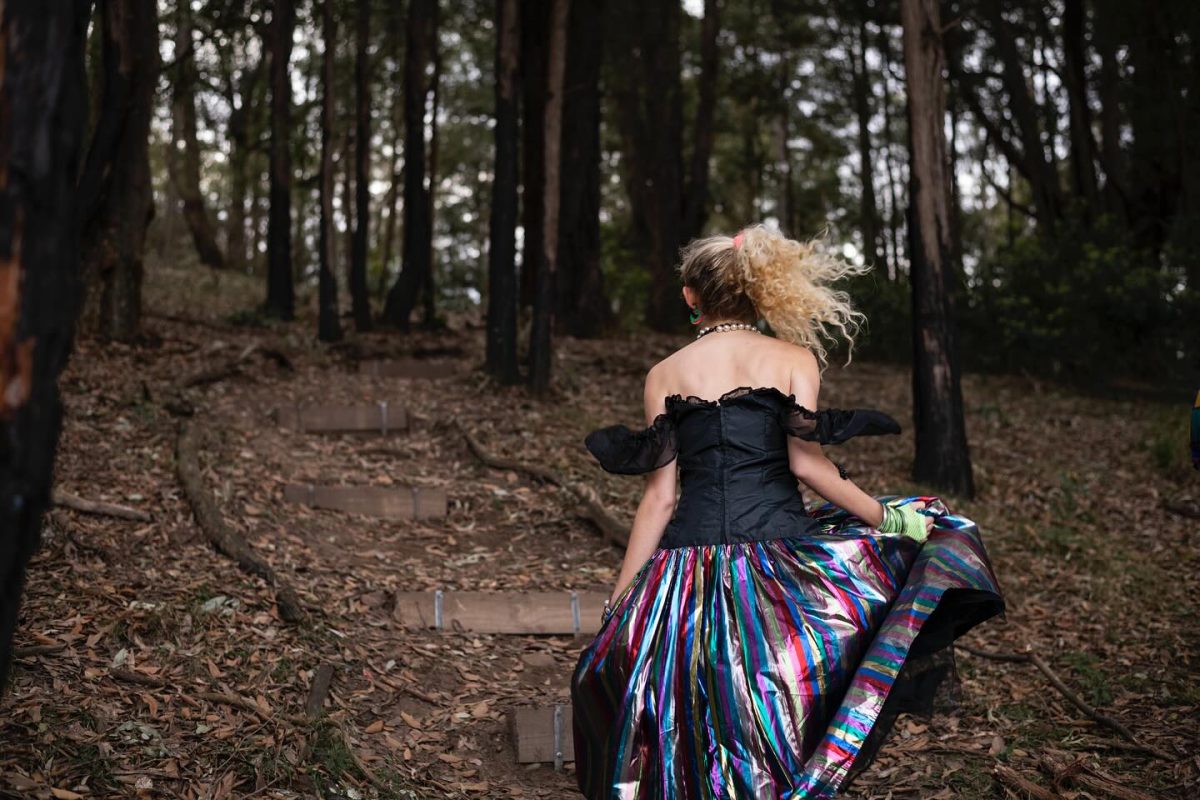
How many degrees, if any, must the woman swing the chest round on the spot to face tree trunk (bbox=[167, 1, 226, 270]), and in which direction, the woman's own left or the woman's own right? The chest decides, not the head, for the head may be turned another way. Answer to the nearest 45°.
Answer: approximately 45° to the woman's own left

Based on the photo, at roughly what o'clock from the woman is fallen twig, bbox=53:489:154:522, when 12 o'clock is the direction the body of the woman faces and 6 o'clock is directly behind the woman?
The fallen twig is roughly at 10 o'clock from the woman.

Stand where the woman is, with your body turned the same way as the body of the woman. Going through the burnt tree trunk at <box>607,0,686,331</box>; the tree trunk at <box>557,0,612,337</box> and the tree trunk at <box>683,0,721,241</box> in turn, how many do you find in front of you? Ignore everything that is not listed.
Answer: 3

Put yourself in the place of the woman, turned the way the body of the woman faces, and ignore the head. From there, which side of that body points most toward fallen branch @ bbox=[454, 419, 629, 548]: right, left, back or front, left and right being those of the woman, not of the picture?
front

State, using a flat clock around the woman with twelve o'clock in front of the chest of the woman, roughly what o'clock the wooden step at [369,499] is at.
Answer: The wooden step is roughly at 11 o'clock from the woman.

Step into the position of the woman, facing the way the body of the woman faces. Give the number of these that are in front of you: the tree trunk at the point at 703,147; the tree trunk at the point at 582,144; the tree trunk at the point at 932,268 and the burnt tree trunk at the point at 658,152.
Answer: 4

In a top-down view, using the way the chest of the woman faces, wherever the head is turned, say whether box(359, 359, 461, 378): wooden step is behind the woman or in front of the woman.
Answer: in front

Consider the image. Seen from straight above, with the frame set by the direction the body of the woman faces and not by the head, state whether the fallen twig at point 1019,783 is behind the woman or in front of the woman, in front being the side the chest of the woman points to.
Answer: in front

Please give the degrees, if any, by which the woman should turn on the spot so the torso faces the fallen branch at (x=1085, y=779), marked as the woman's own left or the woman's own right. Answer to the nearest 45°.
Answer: approximately 45° to the woman's own right

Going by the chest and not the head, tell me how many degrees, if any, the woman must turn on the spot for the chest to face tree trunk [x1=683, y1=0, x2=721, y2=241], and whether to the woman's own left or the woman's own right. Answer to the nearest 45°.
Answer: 0° — they already face it

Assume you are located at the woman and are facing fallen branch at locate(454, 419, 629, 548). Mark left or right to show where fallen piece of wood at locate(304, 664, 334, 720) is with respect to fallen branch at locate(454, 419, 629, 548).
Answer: left

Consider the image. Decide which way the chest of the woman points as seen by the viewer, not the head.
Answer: away from the camera
